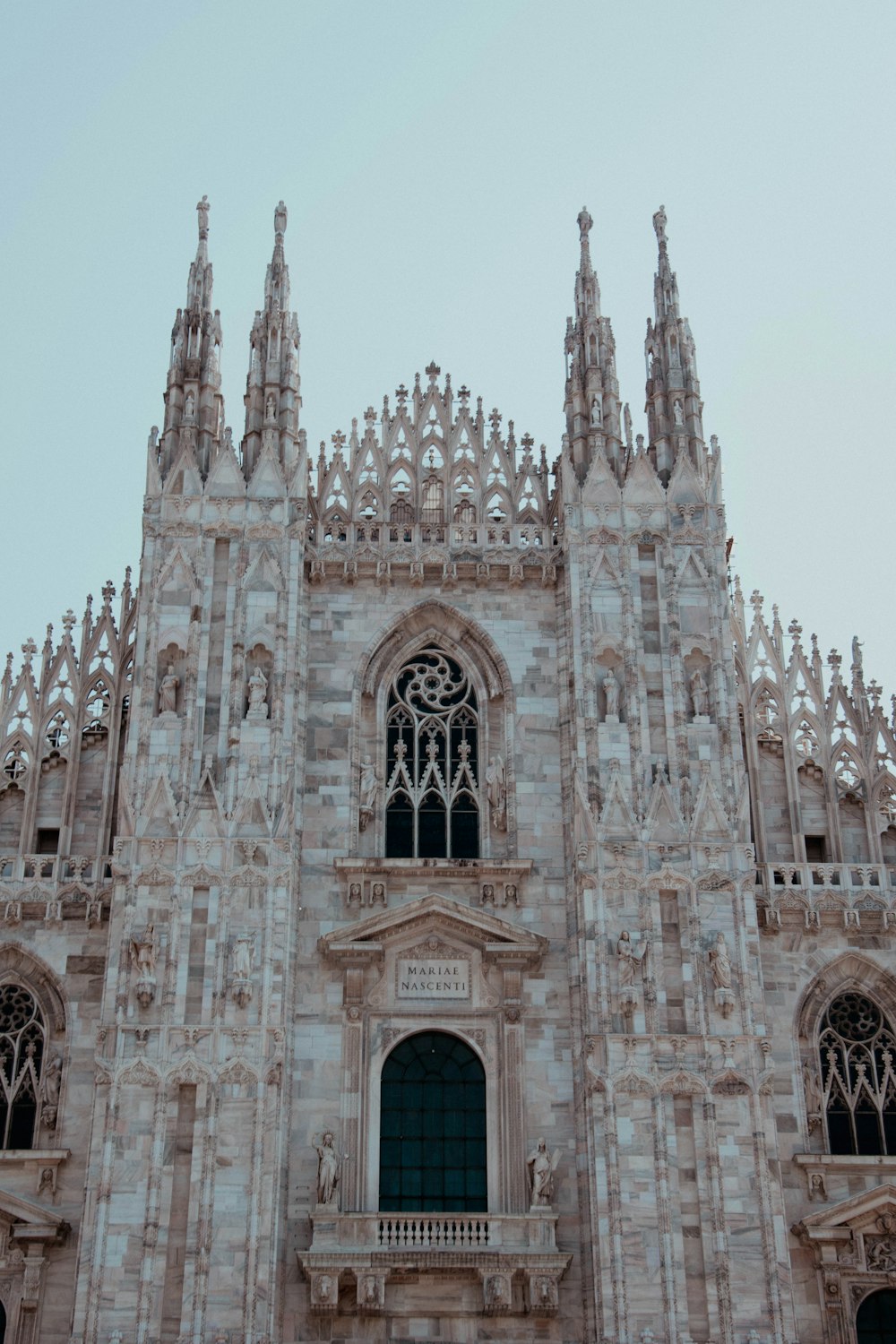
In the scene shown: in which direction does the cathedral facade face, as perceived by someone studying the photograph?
facing the viewer
